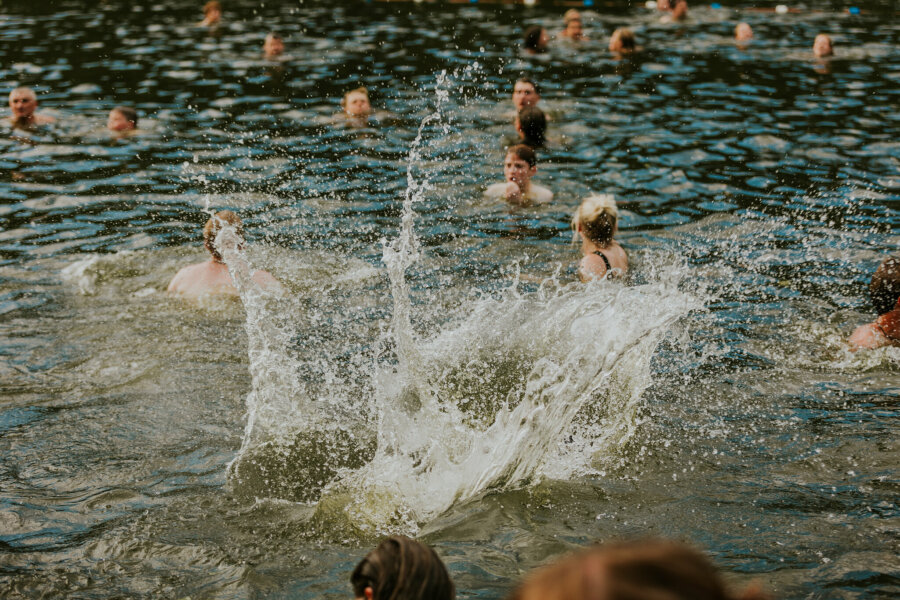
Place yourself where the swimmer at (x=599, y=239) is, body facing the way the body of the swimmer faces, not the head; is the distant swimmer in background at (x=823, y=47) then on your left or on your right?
on your right

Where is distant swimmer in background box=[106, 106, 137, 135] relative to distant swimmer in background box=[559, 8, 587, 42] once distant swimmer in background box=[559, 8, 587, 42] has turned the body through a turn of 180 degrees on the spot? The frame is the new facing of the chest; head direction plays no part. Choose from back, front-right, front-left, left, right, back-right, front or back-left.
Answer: back-left

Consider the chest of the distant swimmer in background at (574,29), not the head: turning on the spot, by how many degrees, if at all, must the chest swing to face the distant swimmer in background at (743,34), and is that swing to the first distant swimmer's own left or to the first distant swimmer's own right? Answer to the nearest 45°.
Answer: approximately 90° to the first distant swimmer's own left

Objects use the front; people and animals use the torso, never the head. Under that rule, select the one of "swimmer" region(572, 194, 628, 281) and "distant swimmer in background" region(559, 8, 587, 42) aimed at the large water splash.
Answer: the distant swimmer in background

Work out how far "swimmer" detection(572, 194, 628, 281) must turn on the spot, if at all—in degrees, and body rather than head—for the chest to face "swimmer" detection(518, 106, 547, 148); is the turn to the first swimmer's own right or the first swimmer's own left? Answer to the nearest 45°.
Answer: approximately 45° to the first swimmer's own right

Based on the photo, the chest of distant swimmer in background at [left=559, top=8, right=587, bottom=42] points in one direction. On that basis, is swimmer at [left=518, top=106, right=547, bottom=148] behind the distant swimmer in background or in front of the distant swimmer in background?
in front

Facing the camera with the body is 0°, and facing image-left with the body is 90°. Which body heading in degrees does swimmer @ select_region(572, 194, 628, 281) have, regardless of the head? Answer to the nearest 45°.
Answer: approximately 135°

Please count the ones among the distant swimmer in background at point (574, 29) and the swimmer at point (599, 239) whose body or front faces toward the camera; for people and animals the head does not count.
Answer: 1

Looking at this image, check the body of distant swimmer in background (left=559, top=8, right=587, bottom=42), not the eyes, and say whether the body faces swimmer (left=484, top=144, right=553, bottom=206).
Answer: yes

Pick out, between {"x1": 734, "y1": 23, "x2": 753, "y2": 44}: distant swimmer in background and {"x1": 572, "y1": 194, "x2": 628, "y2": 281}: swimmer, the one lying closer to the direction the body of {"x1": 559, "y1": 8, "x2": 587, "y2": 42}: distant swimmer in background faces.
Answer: the swimmer
